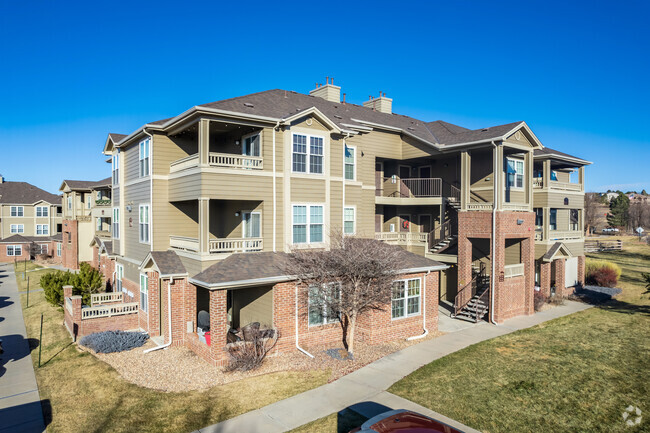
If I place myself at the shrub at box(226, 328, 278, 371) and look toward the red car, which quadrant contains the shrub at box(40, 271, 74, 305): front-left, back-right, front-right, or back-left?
back-right

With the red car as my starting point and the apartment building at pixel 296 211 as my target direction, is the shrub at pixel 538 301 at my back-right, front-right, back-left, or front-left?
front-right

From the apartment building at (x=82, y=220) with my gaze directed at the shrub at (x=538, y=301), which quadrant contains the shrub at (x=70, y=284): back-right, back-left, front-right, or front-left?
front-right

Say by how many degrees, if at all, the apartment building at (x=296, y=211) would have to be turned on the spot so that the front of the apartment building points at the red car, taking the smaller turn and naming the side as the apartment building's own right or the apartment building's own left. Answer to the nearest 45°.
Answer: approximately 45° to the apartment building's own right

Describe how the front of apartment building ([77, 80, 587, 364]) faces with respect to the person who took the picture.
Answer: facing the viewer and to the right of the viewer

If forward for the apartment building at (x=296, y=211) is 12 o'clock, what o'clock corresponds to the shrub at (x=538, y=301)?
The shrub is roughly at 10 o'clock from the apartment building.

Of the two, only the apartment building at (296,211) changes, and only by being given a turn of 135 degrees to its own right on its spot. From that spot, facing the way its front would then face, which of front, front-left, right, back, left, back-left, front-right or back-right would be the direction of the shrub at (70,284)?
front

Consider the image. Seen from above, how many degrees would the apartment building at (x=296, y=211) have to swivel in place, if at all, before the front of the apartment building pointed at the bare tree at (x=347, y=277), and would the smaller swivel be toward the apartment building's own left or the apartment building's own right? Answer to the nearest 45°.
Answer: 0° — it already faces it

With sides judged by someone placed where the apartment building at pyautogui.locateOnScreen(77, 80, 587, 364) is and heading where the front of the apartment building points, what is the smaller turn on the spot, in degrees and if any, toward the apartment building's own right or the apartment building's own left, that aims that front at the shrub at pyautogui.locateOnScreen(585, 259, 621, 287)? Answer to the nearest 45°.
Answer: approximately 90° to the apartment building's own left

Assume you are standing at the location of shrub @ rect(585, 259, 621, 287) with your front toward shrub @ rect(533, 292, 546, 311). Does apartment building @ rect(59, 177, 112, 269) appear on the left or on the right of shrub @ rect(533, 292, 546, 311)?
right
